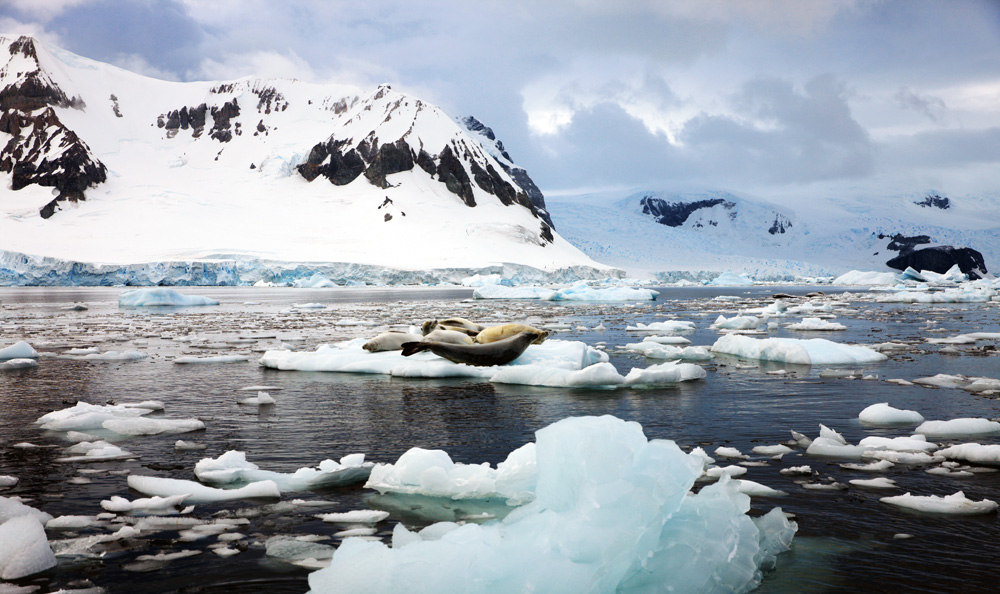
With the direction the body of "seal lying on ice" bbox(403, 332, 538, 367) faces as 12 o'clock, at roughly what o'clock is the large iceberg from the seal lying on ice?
The large iceberg is roughly at 3 o'clock from the seal lying on ice.

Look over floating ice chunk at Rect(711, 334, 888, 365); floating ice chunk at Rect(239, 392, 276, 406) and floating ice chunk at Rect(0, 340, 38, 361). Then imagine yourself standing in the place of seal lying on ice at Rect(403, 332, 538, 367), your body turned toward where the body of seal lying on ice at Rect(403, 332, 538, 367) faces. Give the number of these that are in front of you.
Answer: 1

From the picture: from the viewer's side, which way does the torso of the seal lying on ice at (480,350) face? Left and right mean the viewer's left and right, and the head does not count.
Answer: facing to the right of the viewer

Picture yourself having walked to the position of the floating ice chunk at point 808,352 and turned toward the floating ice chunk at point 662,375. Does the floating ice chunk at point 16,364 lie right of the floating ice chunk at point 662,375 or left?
right

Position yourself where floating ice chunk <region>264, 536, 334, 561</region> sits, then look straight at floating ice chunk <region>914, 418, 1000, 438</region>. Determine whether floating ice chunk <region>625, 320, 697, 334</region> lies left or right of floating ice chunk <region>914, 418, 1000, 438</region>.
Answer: left
